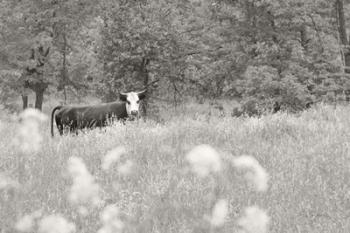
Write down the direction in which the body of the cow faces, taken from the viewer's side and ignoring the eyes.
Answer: to the viewer's right

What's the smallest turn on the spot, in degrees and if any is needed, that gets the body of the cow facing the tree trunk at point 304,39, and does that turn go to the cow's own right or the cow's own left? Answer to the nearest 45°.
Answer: approximately 45° to the cow's own left

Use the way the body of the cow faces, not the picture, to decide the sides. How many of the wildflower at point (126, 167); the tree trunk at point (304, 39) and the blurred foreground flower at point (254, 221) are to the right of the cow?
2

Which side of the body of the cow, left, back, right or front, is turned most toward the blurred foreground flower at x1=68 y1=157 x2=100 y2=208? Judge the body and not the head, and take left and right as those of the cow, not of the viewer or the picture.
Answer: right

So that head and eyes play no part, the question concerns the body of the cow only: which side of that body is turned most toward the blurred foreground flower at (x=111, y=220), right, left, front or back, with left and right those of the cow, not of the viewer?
right

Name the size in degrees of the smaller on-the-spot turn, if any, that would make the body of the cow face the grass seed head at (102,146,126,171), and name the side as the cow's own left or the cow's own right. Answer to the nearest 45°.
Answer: approximately 90° to the cow's own right

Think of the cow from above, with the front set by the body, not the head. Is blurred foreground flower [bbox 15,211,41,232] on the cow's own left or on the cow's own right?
on the cow's own right

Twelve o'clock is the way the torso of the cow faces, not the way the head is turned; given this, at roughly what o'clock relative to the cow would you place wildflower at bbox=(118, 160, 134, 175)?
The wildflower is roughly at 3 o'clock from the cow.

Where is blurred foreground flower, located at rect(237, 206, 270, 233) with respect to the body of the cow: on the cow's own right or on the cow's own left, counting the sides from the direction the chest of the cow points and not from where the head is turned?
on the cow's own right

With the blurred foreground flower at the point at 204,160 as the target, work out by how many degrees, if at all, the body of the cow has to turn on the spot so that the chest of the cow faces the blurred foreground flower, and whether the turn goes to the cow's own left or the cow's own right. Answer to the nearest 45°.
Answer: approximately 90° to the cow's own right

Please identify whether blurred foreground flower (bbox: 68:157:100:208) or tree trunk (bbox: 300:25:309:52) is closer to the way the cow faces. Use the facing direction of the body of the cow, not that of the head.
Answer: the tree trunk

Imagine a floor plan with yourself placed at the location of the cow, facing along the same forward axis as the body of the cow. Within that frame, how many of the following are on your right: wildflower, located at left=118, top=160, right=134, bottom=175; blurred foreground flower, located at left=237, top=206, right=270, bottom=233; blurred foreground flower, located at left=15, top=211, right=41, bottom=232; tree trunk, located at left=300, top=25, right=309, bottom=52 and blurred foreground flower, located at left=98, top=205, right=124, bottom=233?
4

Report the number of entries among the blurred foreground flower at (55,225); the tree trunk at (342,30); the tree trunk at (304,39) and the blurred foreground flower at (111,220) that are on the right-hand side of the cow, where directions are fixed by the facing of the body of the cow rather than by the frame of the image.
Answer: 2
